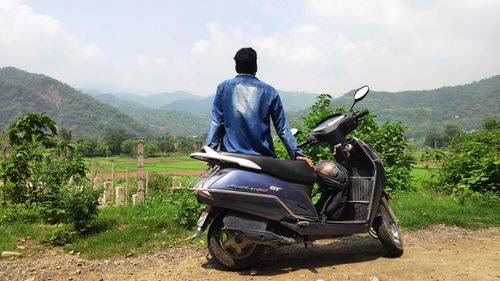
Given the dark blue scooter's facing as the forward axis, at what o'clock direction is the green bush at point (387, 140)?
The green bush is roughly at 11 o'clock from the dark blue scooter.

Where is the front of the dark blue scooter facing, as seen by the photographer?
facing away from the viewer and to the right of the viewer

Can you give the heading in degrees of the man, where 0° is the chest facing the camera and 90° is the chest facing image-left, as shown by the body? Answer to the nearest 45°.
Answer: approximately 180°

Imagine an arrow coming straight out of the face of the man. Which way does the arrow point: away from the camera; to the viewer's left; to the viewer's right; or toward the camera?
away from the camera

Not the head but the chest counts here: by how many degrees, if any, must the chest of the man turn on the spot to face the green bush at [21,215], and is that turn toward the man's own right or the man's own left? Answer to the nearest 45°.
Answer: approximately 45° to the man's own left

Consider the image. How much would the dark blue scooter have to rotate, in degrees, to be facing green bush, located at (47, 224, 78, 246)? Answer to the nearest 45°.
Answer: approximately 135° to its left

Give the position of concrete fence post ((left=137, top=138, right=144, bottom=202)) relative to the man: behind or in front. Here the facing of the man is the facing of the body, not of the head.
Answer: in front

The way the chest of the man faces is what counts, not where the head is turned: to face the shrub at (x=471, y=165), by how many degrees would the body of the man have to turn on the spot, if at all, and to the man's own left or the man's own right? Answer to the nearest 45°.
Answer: approximately 45° to the man's own right
